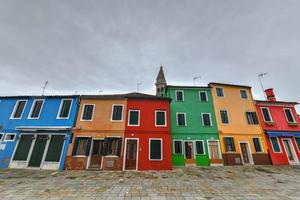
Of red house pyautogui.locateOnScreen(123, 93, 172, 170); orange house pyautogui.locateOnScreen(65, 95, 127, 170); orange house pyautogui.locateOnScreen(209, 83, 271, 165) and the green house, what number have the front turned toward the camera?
4

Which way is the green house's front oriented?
toward the camera

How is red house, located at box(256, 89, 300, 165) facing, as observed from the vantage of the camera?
facing the viewer and to the right of the viewer

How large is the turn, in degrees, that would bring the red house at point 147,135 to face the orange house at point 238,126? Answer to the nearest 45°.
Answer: approximately 90° to its left

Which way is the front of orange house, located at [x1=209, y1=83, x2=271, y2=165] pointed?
toward the camera

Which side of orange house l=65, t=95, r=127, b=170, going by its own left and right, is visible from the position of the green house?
left

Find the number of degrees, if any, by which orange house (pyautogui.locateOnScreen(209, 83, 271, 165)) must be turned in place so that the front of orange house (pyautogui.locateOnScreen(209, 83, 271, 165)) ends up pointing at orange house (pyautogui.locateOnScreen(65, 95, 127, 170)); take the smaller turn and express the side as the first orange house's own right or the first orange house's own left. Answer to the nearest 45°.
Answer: approximately 45° to the first orange house's own right

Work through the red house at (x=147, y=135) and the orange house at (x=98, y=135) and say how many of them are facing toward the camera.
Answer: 2

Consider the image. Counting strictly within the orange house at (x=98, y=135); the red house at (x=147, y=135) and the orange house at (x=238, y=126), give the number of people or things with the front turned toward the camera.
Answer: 3

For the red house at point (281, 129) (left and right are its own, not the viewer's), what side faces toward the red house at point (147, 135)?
right

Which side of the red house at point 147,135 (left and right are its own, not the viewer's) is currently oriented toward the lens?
front

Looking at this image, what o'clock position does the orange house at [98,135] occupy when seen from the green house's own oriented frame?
The orange house is roughly at 2 o'clock from the green house.

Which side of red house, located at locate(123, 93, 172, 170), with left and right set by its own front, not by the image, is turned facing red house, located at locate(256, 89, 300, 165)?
left

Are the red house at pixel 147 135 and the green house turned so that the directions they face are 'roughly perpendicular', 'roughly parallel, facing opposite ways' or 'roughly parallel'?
roughly parallel

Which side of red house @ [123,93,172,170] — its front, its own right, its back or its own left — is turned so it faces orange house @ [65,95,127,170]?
right

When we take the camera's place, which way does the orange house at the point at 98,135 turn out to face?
facing the viewer

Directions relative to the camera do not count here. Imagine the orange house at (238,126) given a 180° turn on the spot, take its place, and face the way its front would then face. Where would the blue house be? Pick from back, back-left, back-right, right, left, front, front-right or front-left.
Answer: back-left
